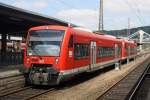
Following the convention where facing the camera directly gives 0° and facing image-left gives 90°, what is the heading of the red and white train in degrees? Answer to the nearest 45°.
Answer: approximately 45°
